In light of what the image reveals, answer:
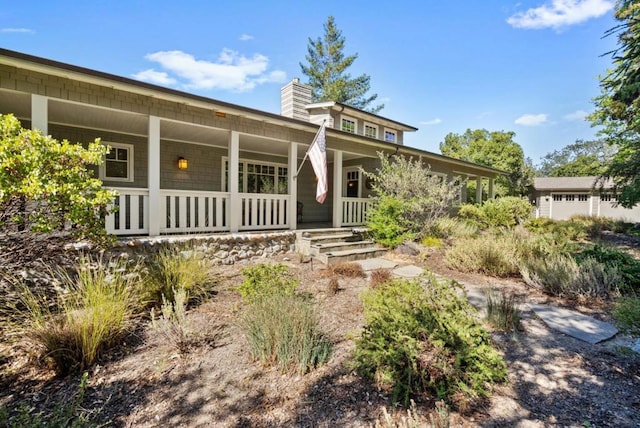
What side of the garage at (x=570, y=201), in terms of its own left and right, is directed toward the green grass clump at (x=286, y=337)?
front

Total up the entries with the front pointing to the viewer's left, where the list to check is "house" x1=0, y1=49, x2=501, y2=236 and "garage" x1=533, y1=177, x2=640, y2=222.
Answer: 0

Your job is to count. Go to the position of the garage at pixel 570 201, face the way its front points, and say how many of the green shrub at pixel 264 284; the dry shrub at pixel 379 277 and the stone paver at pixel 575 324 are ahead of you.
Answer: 3

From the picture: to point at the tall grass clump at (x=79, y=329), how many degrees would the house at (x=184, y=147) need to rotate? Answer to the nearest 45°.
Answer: approximately 45° to its right

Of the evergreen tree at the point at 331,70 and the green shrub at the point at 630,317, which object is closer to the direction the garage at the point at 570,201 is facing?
the green shrub

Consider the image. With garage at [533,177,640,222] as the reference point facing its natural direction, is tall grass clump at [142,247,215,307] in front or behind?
in front

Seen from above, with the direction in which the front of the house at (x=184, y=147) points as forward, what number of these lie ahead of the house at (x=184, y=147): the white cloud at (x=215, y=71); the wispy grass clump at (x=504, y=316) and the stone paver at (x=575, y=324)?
2

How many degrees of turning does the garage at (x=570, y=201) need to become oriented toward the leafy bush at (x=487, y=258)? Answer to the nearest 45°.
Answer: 0° — it already faces it

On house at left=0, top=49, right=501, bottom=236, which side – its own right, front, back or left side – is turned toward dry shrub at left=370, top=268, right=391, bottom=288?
front

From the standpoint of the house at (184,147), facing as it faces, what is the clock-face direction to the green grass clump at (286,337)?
The green grass clump is roughly at 1 o'clock from the house.

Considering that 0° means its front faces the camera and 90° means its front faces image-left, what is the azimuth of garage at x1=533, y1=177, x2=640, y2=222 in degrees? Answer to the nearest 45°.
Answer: approximately 0°

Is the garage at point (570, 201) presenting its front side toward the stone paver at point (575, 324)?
yes

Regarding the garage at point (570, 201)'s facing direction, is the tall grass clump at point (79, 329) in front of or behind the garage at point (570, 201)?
in front
